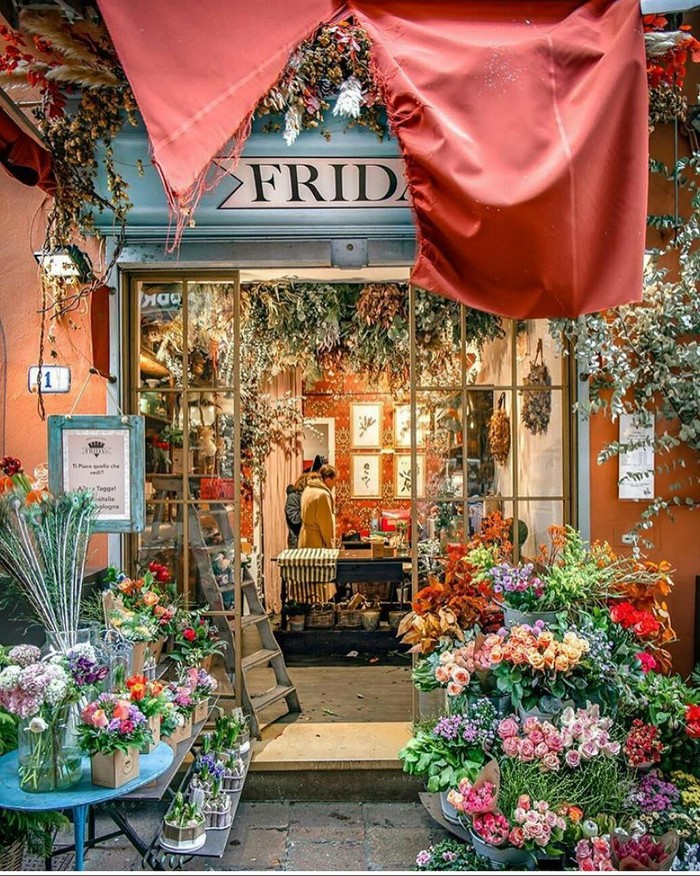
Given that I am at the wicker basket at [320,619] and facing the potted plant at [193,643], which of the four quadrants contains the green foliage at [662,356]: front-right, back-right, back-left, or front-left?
front-left

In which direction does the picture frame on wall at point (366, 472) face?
toward the camera

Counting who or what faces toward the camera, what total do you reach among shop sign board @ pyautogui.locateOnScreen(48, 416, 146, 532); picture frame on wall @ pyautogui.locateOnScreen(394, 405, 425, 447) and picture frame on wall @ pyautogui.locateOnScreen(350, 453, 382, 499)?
3

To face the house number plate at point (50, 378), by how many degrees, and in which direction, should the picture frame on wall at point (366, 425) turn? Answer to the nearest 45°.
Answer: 0° — it already faces it

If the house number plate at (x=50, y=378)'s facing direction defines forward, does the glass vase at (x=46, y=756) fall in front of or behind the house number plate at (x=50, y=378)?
in front

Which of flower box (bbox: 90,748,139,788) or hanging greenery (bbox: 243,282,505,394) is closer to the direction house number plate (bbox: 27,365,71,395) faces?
the flower box

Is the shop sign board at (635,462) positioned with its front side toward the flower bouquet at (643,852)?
yes

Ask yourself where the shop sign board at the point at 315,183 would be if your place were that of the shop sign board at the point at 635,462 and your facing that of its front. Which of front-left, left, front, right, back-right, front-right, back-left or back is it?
front-right

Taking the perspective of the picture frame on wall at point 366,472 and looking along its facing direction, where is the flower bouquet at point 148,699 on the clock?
The flower bouquet is roughly at 12 o'clock from the picture frame on wall.

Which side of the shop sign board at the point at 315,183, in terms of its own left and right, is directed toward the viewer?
front

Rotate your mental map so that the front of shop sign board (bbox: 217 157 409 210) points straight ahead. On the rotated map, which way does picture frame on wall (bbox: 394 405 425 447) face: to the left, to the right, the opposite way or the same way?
the same way

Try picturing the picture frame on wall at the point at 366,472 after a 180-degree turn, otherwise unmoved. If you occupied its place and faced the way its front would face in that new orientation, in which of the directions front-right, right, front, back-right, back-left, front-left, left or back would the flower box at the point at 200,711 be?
back

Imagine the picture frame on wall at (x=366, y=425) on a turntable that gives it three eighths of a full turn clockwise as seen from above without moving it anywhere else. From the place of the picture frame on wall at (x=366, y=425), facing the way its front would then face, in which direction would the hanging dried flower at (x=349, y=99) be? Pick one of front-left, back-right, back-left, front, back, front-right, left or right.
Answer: back-left

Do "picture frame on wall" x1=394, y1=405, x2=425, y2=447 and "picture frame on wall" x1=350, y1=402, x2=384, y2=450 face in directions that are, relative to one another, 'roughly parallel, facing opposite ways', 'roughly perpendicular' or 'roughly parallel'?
roughly parallel

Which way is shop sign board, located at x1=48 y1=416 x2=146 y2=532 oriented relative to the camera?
toward the camera

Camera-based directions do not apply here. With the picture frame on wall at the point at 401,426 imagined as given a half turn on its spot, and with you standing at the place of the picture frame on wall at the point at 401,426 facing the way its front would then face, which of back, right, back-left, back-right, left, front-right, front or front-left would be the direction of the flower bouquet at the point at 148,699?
back

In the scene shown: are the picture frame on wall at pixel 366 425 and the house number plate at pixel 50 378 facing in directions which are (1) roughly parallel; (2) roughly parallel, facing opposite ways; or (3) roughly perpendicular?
roughly parallel

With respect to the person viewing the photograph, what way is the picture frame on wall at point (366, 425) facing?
facing the viewer
